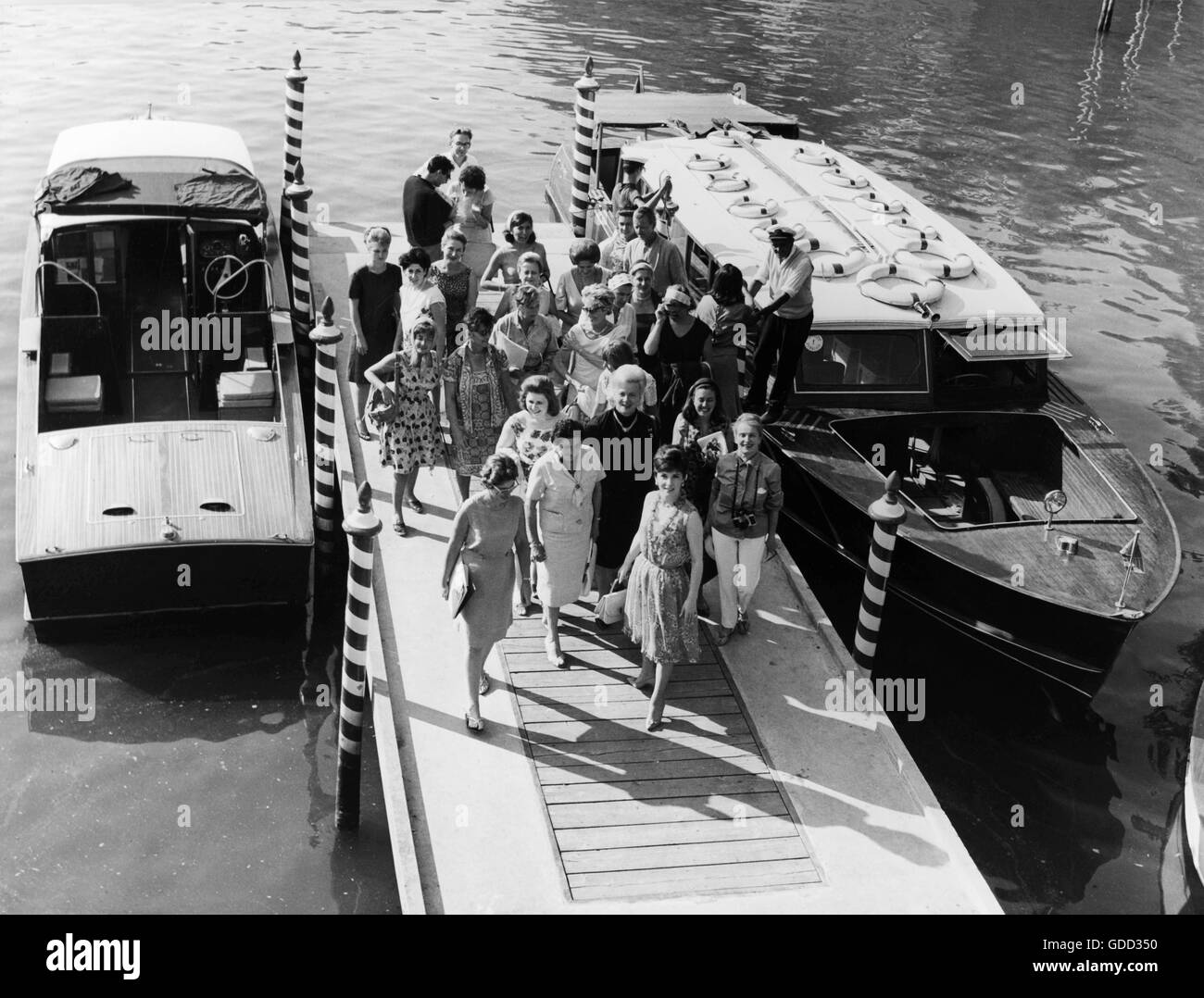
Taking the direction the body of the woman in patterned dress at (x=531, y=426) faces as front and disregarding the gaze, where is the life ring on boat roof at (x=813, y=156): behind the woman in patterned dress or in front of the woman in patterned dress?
behind

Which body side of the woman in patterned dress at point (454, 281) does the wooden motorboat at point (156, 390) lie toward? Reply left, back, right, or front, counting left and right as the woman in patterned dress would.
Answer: right

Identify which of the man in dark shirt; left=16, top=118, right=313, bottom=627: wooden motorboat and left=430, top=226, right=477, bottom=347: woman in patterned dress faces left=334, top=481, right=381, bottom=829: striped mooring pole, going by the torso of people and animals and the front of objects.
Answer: the woman in patterned dress

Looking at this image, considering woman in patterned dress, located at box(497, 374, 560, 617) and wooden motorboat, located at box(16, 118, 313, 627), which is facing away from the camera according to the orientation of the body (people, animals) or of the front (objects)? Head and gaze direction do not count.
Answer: the wooden motorboat

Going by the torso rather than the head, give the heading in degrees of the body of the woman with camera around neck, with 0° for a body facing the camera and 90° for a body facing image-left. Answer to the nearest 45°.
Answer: approximately 0°

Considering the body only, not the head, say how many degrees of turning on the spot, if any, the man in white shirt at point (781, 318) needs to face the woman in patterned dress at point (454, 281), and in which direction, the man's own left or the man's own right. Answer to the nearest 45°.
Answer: approximately 45° to the man's own right

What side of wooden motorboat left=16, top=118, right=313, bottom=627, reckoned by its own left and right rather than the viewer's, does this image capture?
back

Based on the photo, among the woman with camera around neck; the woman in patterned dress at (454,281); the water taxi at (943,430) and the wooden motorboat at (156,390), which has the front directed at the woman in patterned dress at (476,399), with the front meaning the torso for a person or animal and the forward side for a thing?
the woman in patterned dress at (454,281)

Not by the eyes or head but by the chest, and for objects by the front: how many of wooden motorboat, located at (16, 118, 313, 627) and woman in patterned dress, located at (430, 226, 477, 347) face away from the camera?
1

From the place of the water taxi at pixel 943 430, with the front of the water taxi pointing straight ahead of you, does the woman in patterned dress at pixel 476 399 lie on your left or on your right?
on your right

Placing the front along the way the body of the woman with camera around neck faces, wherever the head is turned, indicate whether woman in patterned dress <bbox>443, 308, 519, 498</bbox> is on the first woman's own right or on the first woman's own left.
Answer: on the first woman's own right

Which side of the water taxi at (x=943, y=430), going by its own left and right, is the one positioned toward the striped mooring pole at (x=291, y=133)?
back
